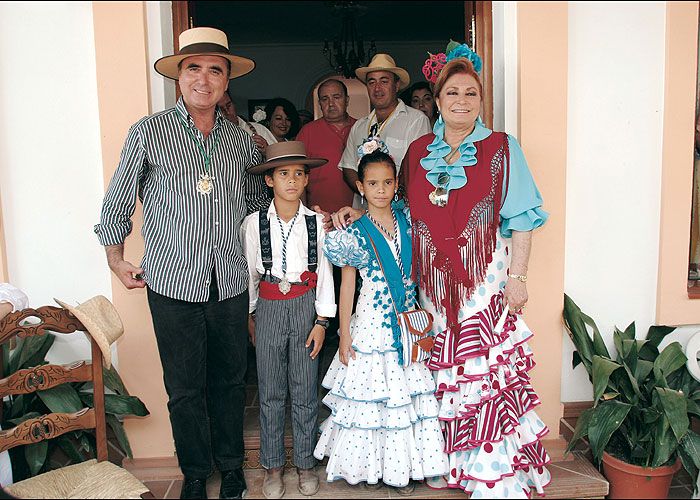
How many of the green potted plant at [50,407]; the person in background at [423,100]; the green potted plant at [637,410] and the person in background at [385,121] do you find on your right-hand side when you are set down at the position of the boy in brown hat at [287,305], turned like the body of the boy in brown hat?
1

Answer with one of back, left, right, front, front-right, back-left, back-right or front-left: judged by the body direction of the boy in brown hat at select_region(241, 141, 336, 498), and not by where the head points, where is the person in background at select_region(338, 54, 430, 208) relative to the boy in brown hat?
back-left

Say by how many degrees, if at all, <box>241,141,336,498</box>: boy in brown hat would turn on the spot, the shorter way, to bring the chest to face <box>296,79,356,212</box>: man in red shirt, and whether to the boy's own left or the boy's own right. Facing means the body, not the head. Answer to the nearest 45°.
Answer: approximately 180°

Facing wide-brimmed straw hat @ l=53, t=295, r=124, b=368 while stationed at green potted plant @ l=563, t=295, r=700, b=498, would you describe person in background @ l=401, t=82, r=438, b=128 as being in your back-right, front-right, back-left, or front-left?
front-right

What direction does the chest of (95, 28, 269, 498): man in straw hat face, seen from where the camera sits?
toward the camera

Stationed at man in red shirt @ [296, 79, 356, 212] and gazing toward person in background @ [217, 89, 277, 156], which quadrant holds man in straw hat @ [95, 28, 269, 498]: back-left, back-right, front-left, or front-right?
front-left

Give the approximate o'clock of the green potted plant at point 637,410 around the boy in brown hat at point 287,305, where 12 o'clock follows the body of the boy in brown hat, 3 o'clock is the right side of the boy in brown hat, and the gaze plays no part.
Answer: The green potted plant is roughly at 9 o'clock from the boy in brown hat.

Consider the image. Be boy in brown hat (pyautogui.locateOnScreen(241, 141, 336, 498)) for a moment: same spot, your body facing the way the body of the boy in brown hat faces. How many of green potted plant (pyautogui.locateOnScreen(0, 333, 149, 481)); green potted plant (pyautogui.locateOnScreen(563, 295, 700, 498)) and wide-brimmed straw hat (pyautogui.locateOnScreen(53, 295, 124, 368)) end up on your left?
1

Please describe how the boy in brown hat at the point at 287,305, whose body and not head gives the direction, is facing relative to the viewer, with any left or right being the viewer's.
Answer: facing the viewer

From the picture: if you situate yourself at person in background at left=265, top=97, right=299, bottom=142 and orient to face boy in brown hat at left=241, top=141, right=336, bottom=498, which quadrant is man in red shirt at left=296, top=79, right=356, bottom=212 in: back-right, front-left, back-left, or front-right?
front-left

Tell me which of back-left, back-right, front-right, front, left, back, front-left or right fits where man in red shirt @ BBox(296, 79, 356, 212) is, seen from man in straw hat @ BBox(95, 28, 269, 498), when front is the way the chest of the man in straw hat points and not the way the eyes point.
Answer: back-left

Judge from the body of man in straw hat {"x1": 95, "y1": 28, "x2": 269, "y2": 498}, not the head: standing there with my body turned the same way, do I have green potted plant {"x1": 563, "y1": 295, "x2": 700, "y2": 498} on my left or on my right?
on my left
